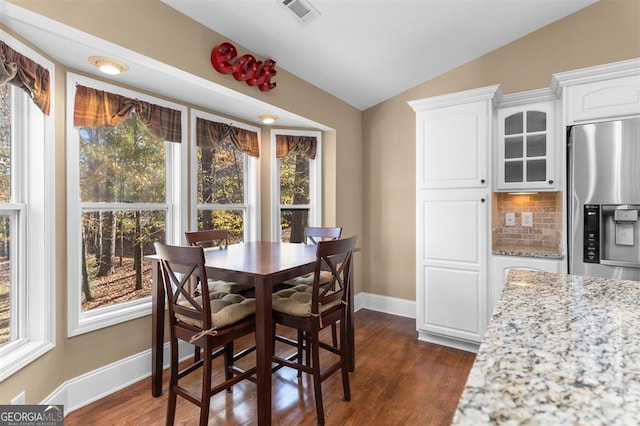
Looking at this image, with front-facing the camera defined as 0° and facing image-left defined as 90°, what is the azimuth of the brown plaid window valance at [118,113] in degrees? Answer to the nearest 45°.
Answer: approximately 315°

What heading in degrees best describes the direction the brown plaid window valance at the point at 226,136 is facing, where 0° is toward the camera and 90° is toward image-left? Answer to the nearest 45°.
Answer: approximately 315°

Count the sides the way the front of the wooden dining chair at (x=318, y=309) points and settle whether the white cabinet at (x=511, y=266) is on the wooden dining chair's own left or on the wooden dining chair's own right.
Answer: on the wooden dining chair's own right

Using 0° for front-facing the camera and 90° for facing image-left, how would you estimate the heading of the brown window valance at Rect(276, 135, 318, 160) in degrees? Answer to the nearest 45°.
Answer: approximately 0°

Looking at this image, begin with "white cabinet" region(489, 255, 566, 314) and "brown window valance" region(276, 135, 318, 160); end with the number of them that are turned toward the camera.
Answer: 2

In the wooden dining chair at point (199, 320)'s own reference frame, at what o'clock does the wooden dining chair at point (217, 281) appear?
the wooden dining chair at point (217, 281) is roughly at 11 o'clock from the wooden dining chair at point (199, 320).

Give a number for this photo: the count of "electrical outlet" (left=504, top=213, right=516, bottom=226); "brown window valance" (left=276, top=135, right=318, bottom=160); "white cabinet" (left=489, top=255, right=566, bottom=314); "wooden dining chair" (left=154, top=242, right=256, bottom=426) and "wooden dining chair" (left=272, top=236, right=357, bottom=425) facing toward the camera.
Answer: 3

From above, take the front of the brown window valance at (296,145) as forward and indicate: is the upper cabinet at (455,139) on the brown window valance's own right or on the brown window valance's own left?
on the brown window valance's own left

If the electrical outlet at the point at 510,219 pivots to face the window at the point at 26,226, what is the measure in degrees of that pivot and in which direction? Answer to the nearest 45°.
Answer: approximately 45° to its right

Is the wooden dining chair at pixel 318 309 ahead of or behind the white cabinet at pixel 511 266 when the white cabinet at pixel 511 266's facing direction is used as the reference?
ahead

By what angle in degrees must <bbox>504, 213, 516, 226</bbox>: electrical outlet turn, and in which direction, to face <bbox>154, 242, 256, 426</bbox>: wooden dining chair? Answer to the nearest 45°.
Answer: approximately 45° to its right

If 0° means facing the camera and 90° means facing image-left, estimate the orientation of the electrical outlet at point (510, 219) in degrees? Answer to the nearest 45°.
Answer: approximately 0°
